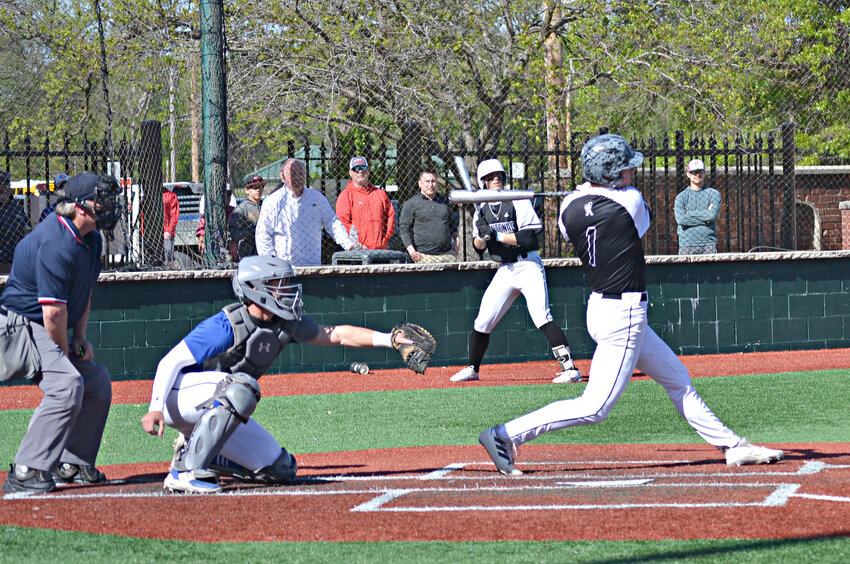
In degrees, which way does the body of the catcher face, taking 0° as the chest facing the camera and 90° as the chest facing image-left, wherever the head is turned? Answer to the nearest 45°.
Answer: approximately 315°

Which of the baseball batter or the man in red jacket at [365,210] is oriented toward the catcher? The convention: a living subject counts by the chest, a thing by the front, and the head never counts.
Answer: the man in red jacket

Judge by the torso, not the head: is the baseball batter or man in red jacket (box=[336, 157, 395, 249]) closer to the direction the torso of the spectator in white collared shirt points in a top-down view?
the baseball batter

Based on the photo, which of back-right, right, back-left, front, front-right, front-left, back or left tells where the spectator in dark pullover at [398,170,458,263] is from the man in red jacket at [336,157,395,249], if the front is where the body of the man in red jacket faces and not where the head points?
left

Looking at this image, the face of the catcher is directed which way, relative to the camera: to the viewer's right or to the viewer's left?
to the viewer's right

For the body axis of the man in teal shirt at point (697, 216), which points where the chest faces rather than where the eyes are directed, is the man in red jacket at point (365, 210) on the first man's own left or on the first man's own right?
on the first man's own right

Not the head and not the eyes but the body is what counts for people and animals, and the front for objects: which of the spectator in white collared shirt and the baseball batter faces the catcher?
the spectator in white collared shirt

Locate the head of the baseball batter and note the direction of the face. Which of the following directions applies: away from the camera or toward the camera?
away from the camera

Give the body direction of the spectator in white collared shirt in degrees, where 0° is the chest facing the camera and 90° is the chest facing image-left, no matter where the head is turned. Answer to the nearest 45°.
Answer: approximately 0°

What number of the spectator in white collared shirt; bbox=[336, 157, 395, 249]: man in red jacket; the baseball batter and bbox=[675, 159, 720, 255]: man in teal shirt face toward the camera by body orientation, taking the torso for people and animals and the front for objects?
3
